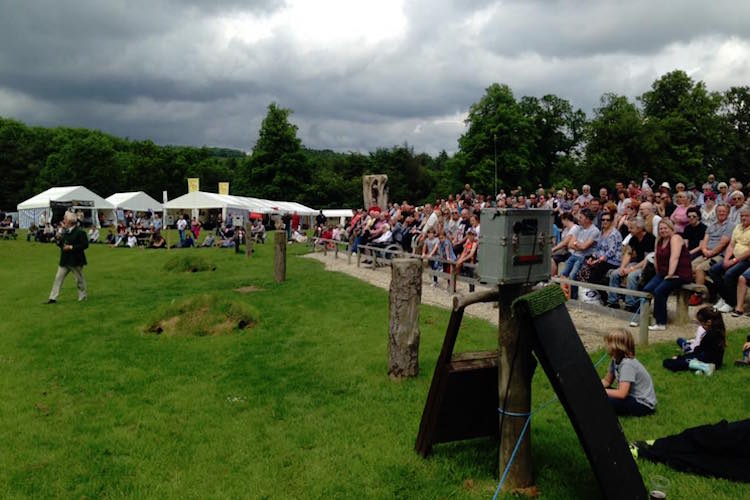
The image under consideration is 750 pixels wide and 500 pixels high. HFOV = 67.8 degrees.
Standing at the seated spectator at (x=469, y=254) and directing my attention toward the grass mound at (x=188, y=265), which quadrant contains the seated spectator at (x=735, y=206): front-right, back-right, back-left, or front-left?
back-right

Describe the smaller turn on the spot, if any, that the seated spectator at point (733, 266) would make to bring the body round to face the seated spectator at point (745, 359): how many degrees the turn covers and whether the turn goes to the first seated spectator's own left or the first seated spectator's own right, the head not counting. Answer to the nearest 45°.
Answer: approximately 45° to the first seated spectator's own left

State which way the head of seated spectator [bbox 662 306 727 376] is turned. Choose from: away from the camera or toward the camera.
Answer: away from the camera

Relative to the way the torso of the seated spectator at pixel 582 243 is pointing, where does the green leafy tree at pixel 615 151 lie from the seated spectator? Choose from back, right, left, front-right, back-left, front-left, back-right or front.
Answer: back-right

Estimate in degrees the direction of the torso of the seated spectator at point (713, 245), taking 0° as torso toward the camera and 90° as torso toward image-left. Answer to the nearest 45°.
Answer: approximately 45°

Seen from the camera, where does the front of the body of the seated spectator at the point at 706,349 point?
to the viewer's left

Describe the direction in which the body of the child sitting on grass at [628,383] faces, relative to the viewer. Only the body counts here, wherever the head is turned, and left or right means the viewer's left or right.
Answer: facing to the left of the viewer
